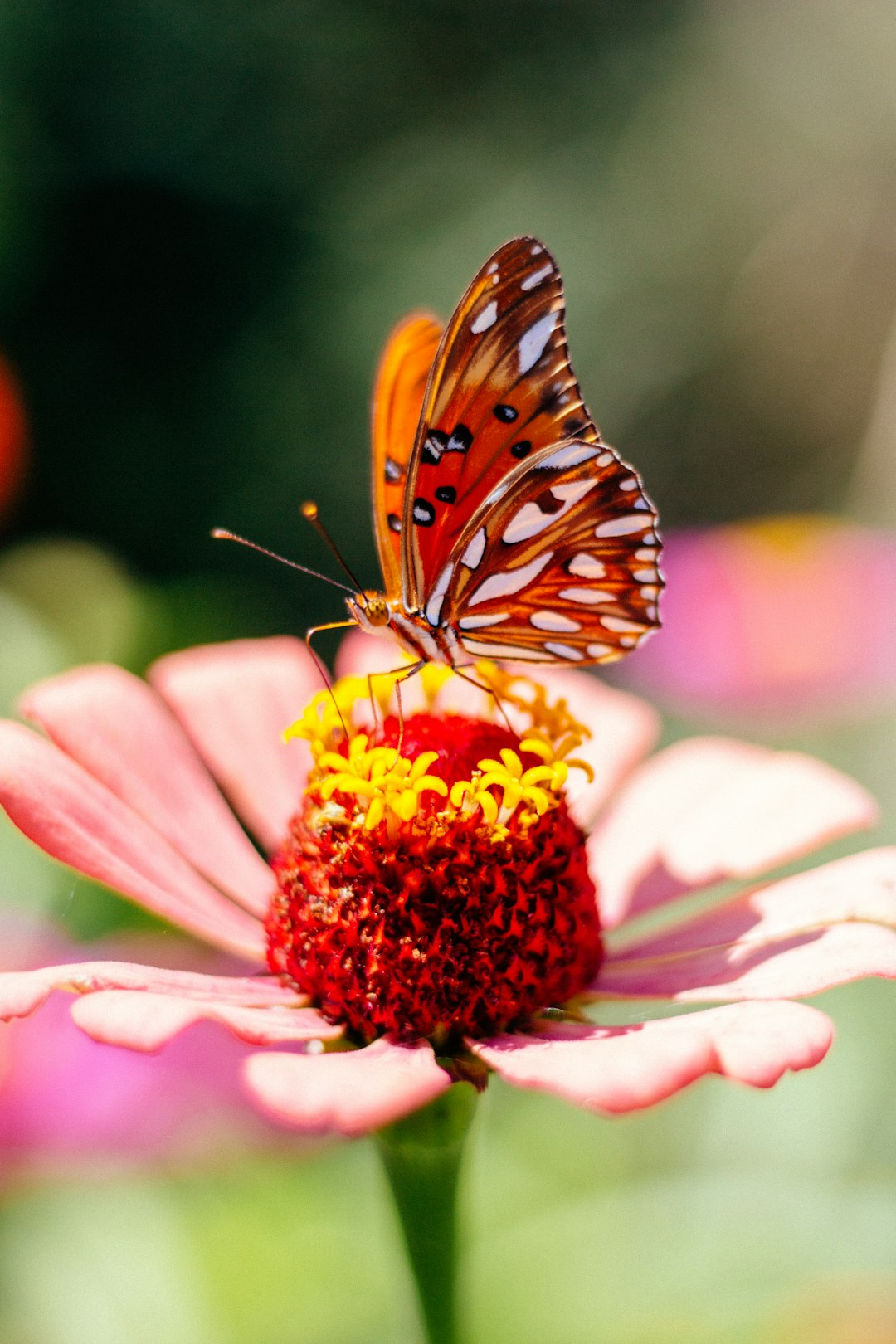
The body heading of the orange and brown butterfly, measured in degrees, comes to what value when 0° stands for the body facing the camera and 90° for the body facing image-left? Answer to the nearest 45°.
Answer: approximately 90°
